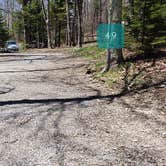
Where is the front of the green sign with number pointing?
toward the camera

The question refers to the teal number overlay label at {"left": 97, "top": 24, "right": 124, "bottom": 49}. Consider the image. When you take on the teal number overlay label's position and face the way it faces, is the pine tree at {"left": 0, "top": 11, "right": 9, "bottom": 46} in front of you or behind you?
behind

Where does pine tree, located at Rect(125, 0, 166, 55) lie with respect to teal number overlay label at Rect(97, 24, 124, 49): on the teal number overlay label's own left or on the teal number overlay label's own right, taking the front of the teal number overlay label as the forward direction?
on the teal number overlay label's own left
